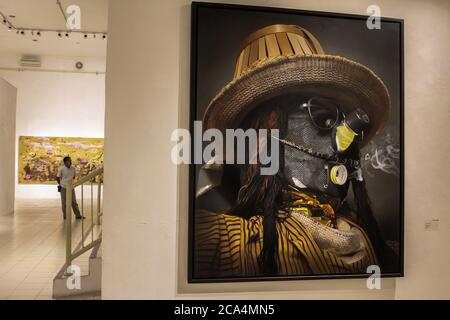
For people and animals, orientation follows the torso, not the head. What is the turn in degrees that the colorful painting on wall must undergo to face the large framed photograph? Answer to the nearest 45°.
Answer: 0° — it already faces it

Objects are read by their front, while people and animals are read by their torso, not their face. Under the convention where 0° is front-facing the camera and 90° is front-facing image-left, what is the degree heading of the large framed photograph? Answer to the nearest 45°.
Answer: approximately 0°

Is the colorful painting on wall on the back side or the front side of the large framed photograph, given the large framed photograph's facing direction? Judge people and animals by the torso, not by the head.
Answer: on the back side

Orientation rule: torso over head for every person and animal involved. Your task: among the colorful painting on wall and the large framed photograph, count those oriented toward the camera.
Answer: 2
